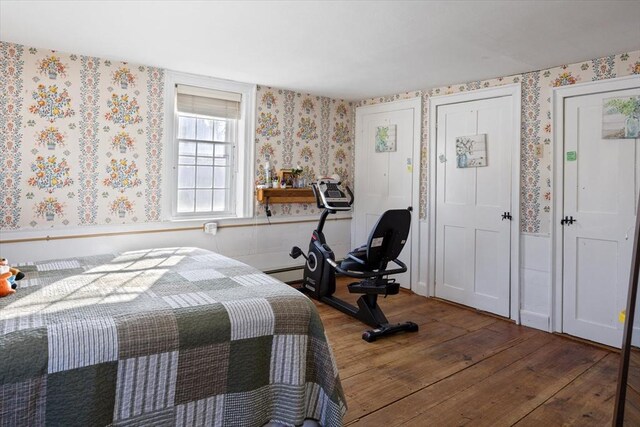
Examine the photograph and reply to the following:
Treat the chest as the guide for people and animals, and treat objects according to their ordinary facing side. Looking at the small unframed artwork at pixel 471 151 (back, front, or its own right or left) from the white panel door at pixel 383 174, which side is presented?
right

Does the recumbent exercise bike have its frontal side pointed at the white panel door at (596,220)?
no

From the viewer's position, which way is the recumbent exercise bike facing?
facing away from the viewer and to the left of the viewer

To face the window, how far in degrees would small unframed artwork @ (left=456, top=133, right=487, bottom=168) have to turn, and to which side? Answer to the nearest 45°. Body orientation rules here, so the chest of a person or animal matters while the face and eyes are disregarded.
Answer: approximately 45° to its right

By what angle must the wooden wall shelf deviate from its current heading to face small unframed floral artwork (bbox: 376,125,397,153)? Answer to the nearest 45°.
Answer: approximately 45° to its left

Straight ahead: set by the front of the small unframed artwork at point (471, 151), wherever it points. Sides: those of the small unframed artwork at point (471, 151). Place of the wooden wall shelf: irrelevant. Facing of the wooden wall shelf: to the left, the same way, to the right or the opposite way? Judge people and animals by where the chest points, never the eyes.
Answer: to the left

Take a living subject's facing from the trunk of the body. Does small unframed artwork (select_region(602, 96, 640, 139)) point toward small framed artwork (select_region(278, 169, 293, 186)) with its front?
no

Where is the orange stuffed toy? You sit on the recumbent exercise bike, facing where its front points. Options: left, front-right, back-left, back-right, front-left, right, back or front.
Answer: left

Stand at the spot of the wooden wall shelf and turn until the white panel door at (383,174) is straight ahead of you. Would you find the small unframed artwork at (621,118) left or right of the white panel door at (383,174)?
right

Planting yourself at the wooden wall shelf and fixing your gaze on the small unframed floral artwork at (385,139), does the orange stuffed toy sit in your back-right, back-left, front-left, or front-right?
back-right

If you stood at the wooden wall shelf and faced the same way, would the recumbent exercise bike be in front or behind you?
in front

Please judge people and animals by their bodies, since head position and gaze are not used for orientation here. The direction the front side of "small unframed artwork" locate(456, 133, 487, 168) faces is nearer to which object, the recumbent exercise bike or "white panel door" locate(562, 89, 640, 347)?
the recumbent exercise bike

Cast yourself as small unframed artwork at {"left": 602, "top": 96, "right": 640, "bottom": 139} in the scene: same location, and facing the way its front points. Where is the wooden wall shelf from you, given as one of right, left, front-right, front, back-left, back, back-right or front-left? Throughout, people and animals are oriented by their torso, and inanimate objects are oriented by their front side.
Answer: right

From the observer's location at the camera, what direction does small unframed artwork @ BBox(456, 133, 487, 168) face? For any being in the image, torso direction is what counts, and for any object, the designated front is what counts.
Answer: facing the viewer and to the left of the viewer

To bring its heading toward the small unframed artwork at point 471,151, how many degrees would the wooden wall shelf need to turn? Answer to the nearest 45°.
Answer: approximately 45° to its left

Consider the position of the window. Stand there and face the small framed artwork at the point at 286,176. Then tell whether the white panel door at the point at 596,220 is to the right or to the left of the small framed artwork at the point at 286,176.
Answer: right

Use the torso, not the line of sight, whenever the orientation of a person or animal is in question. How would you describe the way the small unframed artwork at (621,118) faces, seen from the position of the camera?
facing the viewer
